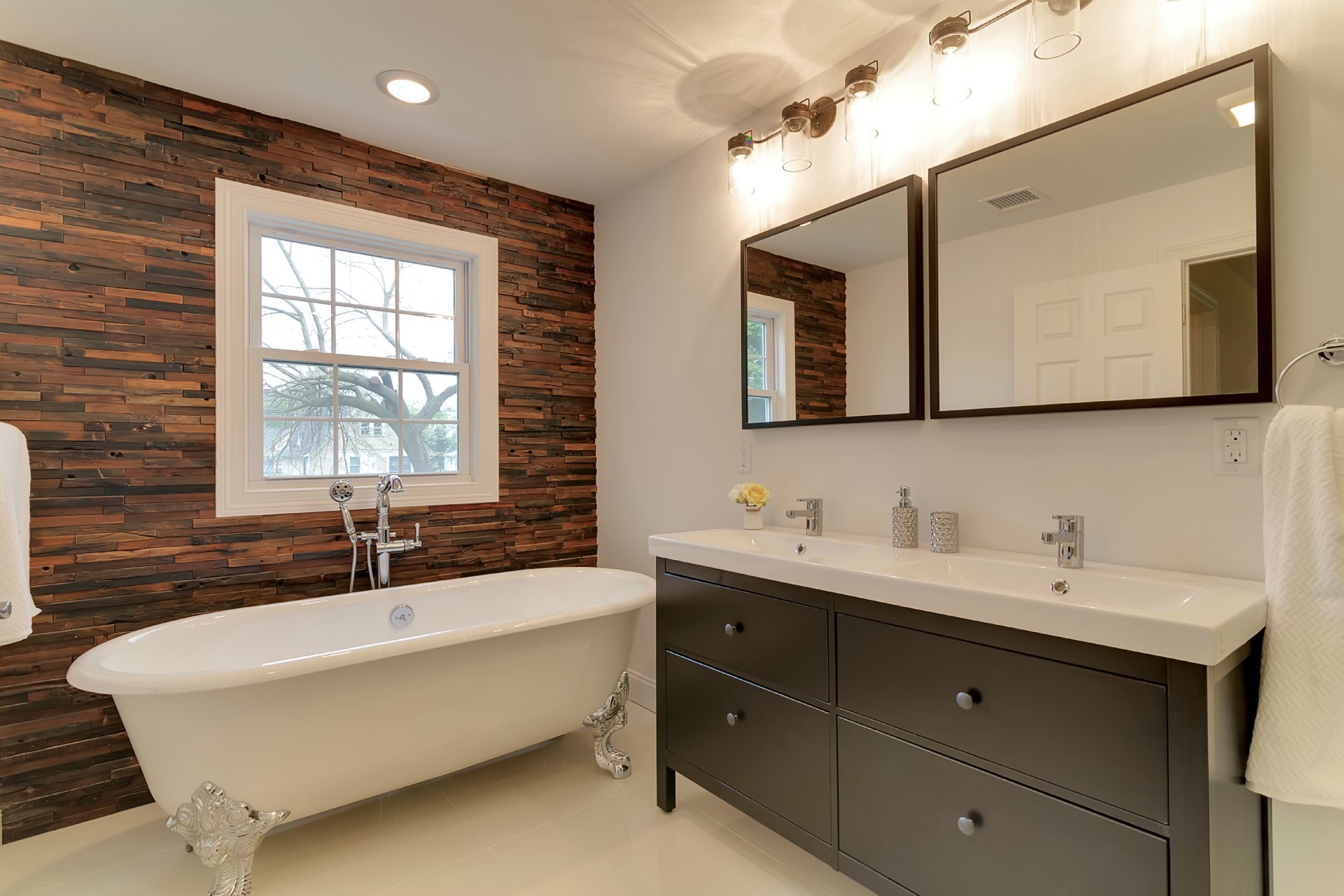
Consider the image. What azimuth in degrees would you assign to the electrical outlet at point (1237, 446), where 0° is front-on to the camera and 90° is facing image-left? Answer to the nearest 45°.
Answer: approximately 0°

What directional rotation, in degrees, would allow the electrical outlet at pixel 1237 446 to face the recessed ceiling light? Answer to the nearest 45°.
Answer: approximately 90° to its right

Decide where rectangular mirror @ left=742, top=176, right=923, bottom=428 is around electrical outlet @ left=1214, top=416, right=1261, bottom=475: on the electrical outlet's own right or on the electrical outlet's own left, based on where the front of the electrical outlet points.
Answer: on the electrical outlet's own right

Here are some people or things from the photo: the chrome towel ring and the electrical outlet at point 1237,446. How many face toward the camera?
2
